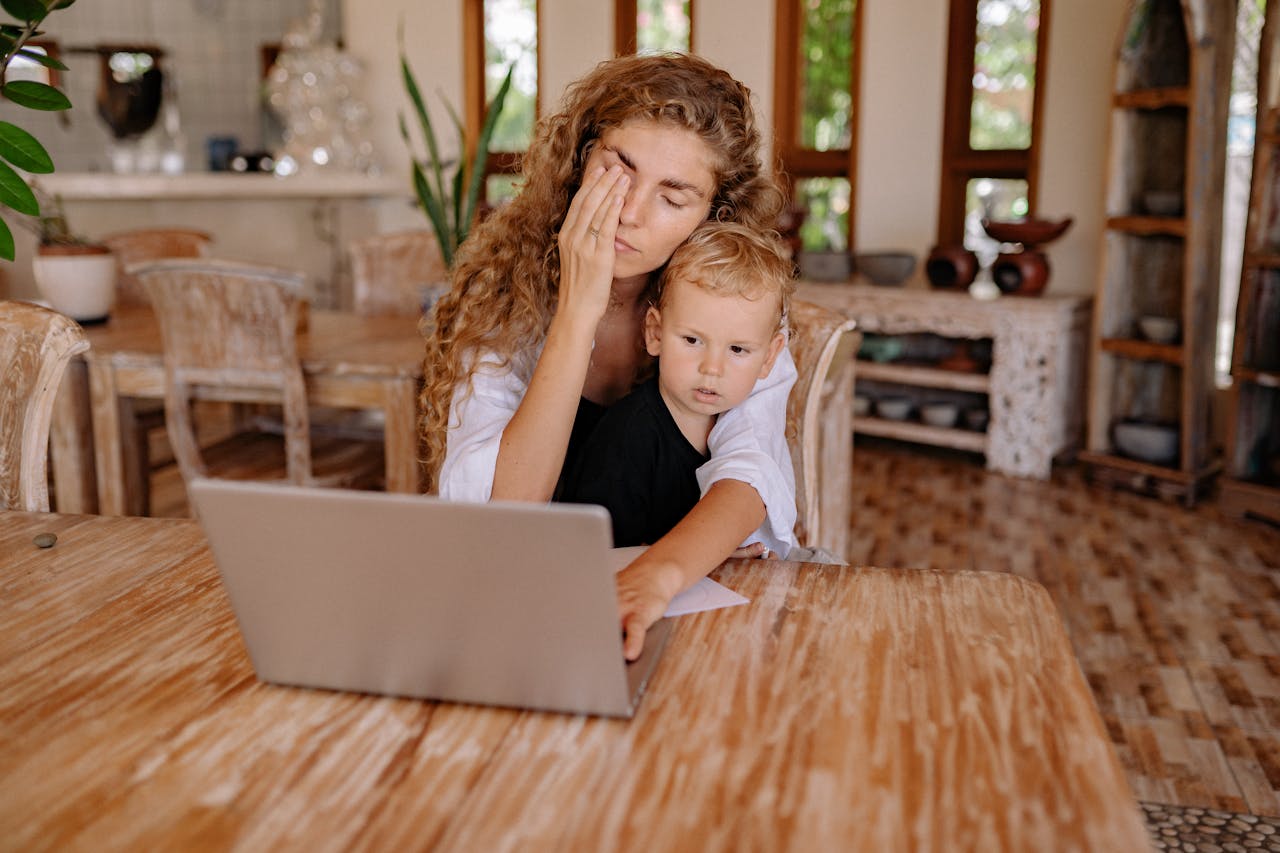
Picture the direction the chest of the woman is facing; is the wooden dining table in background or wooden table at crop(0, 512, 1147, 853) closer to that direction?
the wooden table

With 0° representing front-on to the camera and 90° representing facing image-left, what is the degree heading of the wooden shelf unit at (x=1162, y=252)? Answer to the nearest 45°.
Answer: approximately 45°

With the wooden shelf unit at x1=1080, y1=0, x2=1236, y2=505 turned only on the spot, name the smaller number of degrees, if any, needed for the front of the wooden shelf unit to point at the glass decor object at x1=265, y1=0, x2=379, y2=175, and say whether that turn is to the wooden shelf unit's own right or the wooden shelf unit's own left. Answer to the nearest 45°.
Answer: approximately 45° to the wooden shelf unit's own right

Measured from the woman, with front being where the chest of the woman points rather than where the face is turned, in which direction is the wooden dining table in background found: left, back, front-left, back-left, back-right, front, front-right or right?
back-right
